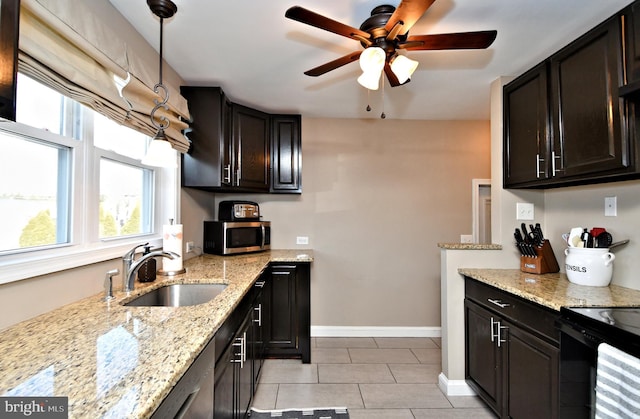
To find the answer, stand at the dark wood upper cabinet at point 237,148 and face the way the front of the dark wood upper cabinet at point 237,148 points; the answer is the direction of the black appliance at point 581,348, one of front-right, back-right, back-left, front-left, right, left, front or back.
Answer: front

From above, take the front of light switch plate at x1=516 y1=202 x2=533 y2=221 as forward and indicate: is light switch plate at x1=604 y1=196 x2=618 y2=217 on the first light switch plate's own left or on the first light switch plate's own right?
on the first light switch plate's own left

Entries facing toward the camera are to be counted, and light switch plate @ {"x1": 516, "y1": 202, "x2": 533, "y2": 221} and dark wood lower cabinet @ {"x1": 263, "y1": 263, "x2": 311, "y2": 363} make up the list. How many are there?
2

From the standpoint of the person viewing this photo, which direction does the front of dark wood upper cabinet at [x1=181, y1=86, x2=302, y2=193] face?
facing the viewer and to the right of the viewer

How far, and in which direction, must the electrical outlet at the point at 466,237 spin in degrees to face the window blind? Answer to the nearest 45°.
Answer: approximately 45° to its right

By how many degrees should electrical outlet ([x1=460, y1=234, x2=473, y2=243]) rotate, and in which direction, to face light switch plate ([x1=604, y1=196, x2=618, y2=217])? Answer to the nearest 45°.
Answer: approximately 45° to its left

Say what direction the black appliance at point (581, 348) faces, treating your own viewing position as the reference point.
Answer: facing the viewer and to the left of the viewer

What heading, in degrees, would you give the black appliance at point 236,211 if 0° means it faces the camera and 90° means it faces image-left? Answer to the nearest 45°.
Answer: approximately 315°

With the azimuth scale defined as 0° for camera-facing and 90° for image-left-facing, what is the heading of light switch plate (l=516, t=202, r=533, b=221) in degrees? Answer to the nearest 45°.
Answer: approximately 0°

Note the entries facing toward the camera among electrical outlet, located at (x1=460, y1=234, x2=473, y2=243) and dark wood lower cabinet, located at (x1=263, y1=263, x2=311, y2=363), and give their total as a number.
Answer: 2

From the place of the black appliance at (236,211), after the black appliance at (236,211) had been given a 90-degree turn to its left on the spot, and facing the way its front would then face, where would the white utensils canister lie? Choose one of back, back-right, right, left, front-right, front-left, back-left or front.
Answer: right

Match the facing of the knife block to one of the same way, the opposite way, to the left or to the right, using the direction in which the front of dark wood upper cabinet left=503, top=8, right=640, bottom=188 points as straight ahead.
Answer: the same way
